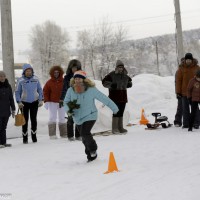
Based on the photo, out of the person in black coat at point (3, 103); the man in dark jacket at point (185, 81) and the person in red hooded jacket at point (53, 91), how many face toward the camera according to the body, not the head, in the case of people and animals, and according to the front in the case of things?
3

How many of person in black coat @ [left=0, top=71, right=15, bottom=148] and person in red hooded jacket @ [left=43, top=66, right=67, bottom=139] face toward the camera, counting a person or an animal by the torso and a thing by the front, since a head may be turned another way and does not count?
2

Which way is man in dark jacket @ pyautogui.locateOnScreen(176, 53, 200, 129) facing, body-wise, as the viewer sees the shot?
toward the camera

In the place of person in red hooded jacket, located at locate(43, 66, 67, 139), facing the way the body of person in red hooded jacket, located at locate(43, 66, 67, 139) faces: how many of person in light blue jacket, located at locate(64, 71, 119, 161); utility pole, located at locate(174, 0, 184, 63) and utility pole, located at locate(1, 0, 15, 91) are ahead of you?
1

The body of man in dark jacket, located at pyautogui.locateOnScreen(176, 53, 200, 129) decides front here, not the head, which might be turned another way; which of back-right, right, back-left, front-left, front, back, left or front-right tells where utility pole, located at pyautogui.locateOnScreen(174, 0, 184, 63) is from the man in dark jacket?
back

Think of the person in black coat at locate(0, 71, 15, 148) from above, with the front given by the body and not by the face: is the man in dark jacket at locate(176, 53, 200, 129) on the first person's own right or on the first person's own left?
on the first person's own left

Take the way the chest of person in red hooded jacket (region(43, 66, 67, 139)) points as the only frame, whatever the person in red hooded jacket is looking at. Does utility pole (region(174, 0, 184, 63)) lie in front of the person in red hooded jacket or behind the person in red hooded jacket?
behind

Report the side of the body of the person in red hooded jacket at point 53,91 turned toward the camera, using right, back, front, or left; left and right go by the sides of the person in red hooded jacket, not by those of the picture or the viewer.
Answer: front

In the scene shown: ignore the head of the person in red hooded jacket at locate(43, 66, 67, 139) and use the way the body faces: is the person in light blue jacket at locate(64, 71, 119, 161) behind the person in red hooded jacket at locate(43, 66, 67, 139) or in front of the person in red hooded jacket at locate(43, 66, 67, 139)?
in front
